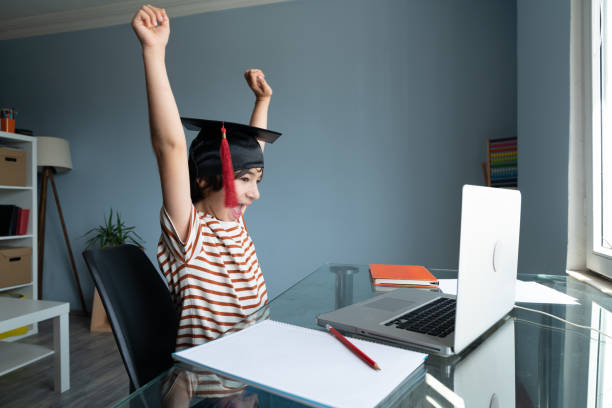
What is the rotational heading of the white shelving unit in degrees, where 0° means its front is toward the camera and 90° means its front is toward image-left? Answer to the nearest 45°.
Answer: approximately 315°
